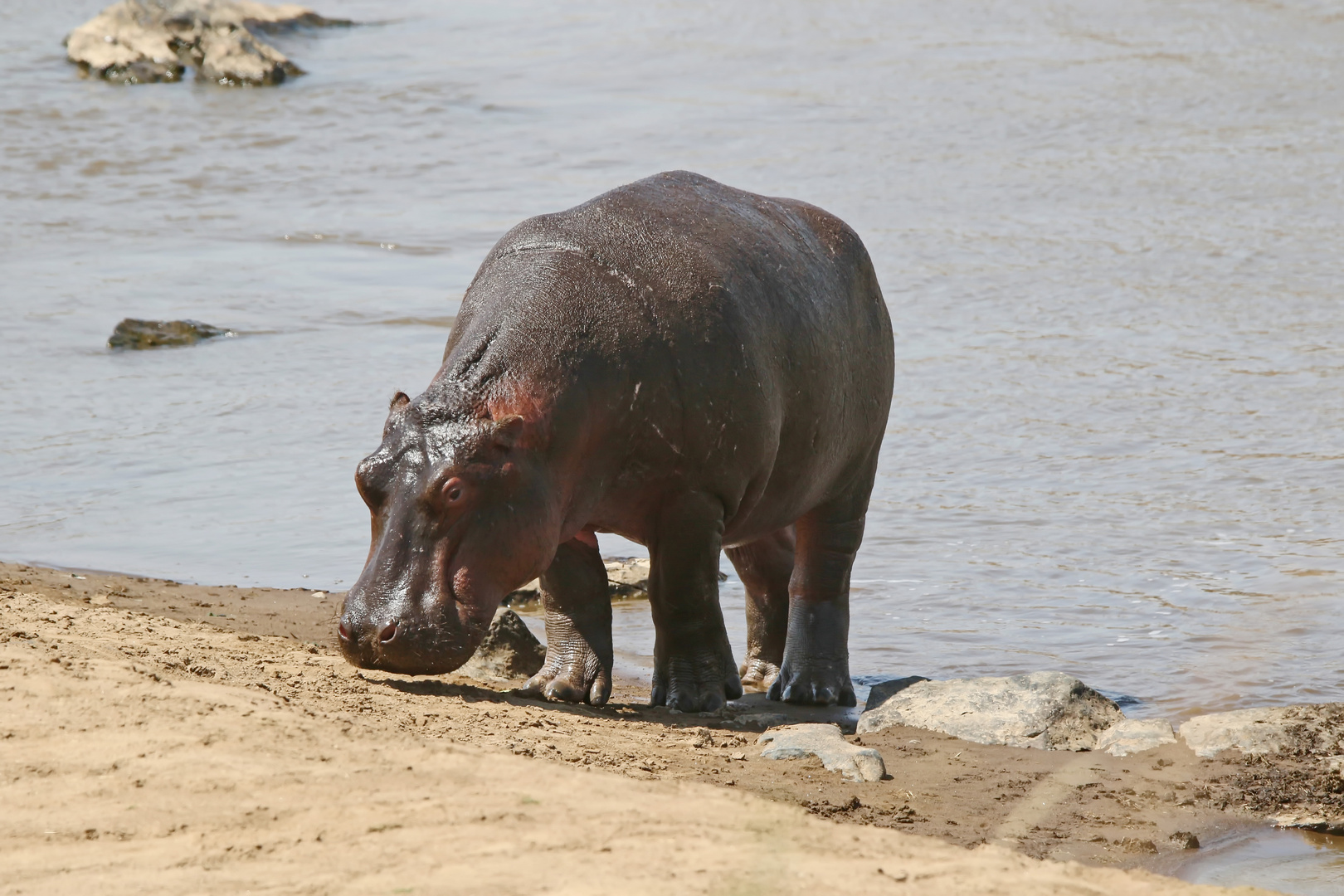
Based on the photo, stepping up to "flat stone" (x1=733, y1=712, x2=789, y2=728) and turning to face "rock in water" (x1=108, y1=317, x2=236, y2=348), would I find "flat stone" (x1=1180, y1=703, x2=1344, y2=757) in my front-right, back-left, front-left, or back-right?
back-right

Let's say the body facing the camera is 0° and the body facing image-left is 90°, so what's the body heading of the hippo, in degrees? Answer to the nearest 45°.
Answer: approximately 45°

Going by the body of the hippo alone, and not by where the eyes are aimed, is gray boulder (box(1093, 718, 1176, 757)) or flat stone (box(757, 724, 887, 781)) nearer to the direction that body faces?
the flat stone

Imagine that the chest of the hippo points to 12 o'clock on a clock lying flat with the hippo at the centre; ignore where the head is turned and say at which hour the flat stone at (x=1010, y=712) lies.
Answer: The flat stone is roughly at 8 o'clock from the hippo.

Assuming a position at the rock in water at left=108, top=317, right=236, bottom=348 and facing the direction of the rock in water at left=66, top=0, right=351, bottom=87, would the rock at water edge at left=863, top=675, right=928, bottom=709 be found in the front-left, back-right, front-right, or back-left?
back-right

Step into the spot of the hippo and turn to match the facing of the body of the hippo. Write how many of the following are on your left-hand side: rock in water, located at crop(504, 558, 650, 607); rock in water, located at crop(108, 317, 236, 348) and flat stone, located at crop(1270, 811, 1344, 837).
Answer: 1

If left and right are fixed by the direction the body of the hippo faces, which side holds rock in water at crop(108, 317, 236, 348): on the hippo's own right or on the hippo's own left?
on the hippo's own right

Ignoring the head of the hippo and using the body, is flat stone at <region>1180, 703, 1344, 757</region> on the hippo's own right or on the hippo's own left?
on the hippo's own left

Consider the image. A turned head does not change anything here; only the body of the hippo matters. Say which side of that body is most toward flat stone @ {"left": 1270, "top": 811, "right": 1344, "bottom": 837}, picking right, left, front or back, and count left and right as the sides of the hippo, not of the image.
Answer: left

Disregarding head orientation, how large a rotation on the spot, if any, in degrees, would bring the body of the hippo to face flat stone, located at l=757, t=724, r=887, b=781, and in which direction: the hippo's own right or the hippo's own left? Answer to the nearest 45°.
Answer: approximately 90° to the hippo's own left

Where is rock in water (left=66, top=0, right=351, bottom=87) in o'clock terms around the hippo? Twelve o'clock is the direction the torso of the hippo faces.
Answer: The rock in water is roughly at 4 o'clock from the hippo.

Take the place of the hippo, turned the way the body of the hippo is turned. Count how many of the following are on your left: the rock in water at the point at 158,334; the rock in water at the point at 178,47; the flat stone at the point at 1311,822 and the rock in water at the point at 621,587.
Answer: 1

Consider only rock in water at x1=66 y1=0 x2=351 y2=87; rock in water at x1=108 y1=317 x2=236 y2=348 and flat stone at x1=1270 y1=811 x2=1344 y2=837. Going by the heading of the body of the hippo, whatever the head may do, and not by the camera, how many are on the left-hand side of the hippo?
1
